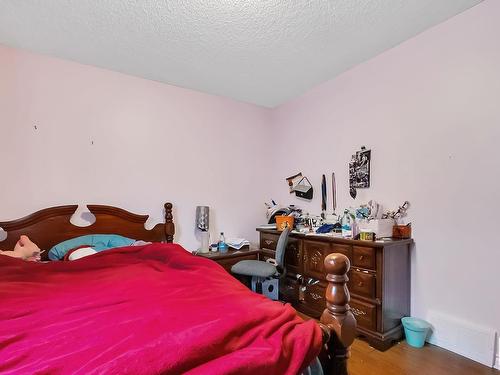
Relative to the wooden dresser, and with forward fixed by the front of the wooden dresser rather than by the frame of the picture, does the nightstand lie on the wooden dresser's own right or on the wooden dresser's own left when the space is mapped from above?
on the wooden dresser's own right

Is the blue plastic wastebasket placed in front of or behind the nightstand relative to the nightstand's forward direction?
in front

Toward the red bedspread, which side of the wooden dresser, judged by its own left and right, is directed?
front

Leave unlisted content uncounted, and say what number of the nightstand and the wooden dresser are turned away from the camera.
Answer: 0

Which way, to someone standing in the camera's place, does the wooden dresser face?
facing the viewer and to the left of the viewer

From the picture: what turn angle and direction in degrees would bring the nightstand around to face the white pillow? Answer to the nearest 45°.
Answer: approximately 90° to its right

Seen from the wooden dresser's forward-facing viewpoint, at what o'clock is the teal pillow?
The teal pillow is roughly at 1 o'clock from the wooden dresser.

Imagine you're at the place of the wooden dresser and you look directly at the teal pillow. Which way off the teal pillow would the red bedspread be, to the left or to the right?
left

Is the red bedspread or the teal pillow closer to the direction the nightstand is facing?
the red bedspread

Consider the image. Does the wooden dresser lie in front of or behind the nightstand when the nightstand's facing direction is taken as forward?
in front
